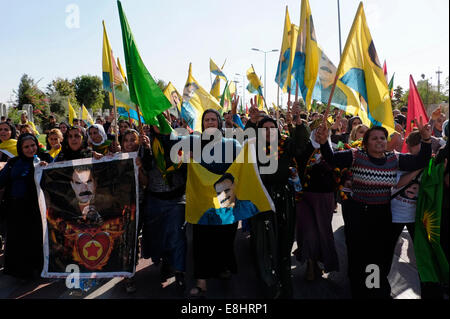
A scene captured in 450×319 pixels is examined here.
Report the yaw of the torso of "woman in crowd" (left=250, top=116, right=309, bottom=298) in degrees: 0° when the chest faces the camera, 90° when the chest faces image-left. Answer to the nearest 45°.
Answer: approximately 0°

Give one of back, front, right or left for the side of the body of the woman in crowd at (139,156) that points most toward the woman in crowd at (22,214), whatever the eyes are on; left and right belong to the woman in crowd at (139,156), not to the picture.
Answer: right

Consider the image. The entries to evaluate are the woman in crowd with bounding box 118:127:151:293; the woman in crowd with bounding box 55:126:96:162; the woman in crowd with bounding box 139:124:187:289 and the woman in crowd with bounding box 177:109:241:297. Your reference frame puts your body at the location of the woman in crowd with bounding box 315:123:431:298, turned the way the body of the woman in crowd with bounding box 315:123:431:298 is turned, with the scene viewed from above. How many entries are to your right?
4

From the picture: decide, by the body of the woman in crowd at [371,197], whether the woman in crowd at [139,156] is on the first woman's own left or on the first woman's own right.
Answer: on the first woman's own right

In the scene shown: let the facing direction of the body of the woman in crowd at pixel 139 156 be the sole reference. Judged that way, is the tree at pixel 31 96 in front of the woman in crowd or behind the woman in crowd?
behind

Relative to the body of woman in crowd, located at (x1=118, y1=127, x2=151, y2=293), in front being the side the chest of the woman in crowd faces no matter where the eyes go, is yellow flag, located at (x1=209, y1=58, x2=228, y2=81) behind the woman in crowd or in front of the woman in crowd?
behind

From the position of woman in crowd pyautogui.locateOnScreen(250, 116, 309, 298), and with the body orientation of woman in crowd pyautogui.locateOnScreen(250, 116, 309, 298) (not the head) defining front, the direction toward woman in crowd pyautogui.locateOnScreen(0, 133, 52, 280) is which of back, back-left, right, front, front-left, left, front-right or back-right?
right
